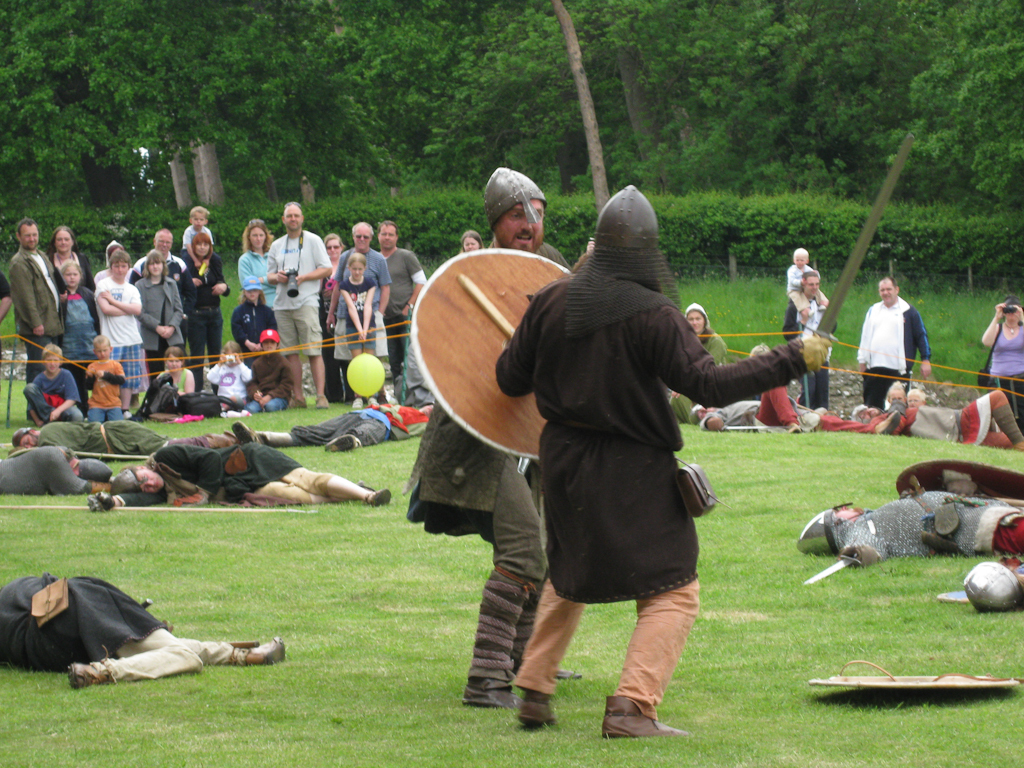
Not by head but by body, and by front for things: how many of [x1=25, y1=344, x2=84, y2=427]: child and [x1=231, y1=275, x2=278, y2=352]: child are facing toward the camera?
2

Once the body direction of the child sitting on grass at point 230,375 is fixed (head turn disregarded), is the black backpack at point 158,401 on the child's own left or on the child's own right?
on the child's own right

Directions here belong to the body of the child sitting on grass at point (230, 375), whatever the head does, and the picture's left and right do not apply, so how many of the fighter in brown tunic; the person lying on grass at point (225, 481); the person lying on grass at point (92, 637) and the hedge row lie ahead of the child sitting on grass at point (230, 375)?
3

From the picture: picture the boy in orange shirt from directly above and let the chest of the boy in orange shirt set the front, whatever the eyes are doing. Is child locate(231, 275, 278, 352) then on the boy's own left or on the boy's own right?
on the boy's own left

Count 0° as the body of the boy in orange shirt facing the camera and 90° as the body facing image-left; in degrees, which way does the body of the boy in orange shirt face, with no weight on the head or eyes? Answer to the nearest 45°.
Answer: approximately 0°

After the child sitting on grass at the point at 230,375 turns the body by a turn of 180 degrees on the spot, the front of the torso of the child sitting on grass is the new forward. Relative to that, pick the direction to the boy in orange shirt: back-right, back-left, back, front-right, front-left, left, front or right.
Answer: back-left

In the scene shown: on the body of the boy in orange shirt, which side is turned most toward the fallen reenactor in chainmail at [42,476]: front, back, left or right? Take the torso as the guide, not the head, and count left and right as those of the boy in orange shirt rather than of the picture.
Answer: front

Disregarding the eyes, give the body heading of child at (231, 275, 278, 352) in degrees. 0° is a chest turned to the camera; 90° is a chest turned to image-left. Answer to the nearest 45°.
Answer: approximately 0°

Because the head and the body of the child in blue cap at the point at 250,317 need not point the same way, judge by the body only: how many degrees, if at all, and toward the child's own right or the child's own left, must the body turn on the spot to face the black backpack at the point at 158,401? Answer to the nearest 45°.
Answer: approximately 45° to the child's own right
